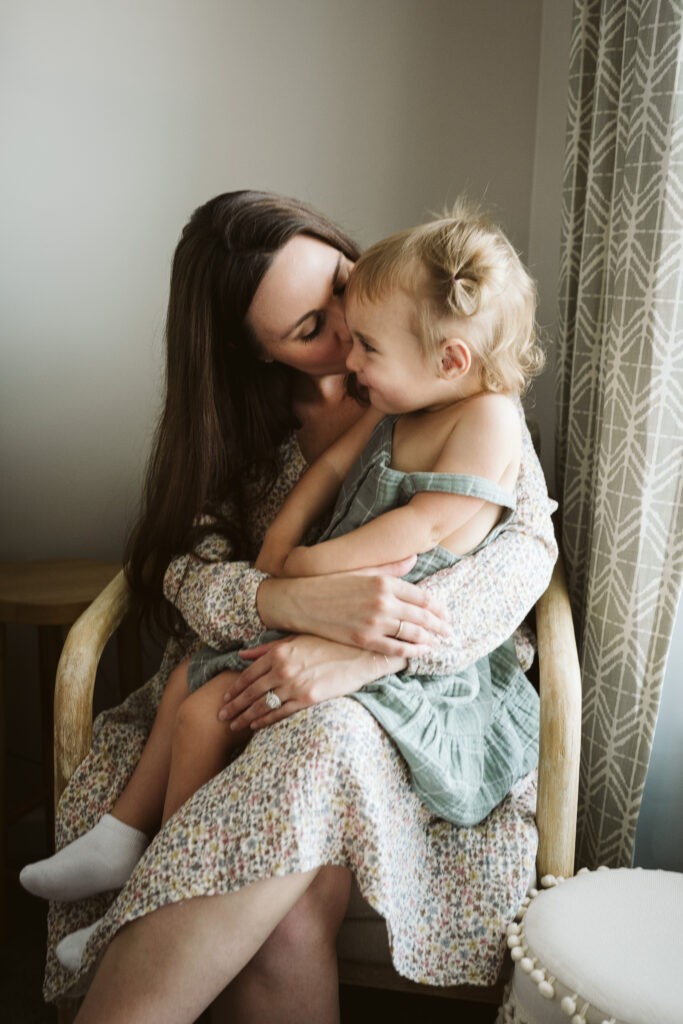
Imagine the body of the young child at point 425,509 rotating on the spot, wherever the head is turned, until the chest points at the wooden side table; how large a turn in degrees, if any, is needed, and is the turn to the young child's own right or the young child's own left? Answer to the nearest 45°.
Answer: approximately 45° to the young child's own right

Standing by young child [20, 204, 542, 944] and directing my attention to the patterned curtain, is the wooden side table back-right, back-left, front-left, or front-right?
back-left

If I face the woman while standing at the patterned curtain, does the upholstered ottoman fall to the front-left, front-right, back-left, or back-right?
front-left

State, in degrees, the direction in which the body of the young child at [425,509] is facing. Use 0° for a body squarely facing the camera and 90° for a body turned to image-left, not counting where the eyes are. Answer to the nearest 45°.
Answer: approximately 90°

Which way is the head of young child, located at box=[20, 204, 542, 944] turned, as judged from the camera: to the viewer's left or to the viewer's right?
to the viewer's left
